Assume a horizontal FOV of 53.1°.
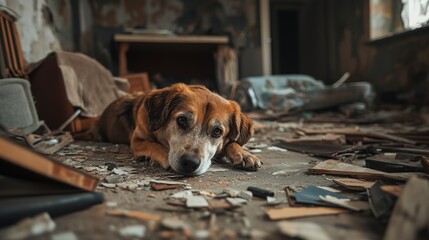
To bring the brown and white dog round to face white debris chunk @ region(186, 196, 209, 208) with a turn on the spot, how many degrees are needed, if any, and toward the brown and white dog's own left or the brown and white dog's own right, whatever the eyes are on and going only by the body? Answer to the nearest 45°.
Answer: approximately 45° to the brown and white dog's own right

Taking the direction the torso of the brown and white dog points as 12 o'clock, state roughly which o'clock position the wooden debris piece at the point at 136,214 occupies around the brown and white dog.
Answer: The wooden debris piece is roughly at 2 o'clock from the brown and white dog.

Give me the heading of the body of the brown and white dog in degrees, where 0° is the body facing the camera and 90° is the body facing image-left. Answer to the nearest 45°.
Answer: approximately 315°

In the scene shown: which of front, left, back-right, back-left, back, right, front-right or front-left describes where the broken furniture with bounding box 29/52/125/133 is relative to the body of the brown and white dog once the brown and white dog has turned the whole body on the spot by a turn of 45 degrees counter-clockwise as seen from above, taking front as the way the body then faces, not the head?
back-left

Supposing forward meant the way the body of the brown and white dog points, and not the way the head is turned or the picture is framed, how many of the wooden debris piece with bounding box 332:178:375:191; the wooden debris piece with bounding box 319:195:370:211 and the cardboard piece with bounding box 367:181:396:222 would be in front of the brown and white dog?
3

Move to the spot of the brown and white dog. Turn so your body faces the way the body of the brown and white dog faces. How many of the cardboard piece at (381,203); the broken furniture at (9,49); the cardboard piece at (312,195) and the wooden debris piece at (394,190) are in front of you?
3

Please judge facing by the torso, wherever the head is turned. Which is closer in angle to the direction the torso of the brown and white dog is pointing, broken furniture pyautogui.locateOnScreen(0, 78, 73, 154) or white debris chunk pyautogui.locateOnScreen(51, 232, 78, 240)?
the white debris chunk

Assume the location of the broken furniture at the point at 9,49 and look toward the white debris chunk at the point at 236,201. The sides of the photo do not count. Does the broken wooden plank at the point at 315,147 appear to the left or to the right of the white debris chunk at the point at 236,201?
left

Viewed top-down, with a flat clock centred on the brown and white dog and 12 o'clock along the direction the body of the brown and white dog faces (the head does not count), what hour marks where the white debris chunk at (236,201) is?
The white debris chunk is roughly at 1 o'clock from the brown and white dog.

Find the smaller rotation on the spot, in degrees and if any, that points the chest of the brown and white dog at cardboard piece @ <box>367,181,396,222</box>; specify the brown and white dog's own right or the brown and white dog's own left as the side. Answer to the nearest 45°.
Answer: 0° — it already faces it

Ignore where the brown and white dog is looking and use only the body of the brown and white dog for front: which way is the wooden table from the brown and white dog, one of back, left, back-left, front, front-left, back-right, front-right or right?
back-left
